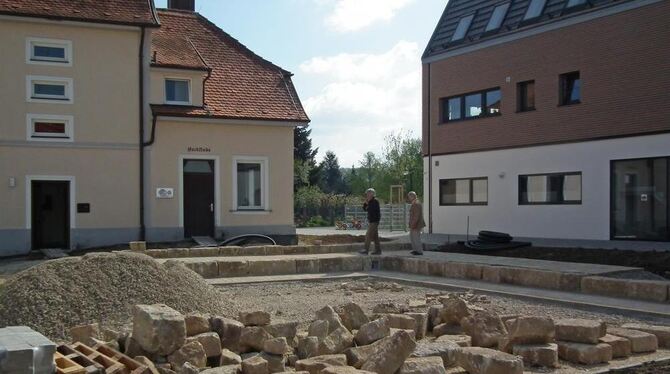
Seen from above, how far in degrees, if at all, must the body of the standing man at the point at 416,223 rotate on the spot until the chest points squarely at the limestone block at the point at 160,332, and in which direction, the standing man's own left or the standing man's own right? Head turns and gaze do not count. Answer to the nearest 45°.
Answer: approximately 90° to the standing man's own left

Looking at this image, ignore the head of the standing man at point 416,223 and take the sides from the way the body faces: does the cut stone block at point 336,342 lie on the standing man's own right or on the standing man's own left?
on the standing man's own left

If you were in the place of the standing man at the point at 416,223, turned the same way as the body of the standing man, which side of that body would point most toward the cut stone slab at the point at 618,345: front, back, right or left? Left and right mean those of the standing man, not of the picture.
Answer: left

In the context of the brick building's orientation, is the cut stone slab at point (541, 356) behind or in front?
in front

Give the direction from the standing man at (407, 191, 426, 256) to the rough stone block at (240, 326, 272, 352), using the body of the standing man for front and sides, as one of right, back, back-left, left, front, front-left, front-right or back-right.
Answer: left

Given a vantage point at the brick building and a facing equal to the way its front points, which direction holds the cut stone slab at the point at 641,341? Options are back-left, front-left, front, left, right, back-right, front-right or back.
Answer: front-left

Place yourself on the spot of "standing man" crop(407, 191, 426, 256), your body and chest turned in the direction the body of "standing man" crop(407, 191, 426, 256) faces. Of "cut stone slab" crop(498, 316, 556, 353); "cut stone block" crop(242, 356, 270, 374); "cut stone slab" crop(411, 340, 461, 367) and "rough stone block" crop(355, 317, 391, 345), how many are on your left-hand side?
4

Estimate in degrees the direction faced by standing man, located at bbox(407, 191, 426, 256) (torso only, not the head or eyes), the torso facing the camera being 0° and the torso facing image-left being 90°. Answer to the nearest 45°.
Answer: approximately 90°

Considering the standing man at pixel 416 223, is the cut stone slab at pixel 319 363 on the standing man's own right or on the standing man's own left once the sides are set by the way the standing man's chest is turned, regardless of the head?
on the standing man's own left

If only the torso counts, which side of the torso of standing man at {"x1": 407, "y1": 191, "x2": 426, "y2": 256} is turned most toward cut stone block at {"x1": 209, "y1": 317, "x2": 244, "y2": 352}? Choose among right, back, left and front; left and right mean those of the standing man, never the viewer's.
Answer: left

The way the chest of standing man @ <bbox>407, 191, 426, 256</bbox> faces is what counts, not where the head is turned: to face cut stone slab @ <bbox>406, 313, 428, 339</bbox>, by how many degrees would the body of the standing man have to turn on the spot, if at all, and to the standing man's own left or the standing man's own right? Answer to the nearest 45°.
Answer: approximately 90° to the standing man's own left

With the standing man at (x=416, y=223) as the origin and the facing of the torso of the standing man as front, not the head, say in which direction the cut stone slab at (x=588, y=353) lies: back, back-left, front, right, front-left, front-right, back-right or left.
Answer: left

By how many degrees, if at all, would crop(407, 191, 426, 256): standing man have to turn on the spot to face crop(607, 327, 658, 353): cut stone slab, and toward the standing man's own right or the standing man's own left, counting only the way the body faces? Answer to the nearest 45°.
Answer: approximately 90° to the standing man's own left

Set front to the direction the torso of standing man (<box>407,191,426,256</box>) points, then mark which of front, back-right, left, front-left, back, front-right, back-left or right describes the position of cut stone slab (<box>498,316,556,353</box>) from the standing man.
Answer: left

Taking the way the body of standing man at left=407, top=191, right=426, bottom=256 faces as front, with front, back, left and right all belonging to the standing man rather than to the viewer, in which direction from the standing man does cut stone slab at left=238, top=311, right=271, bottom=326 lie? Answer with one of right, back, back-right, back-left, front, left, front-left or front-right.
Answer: left
